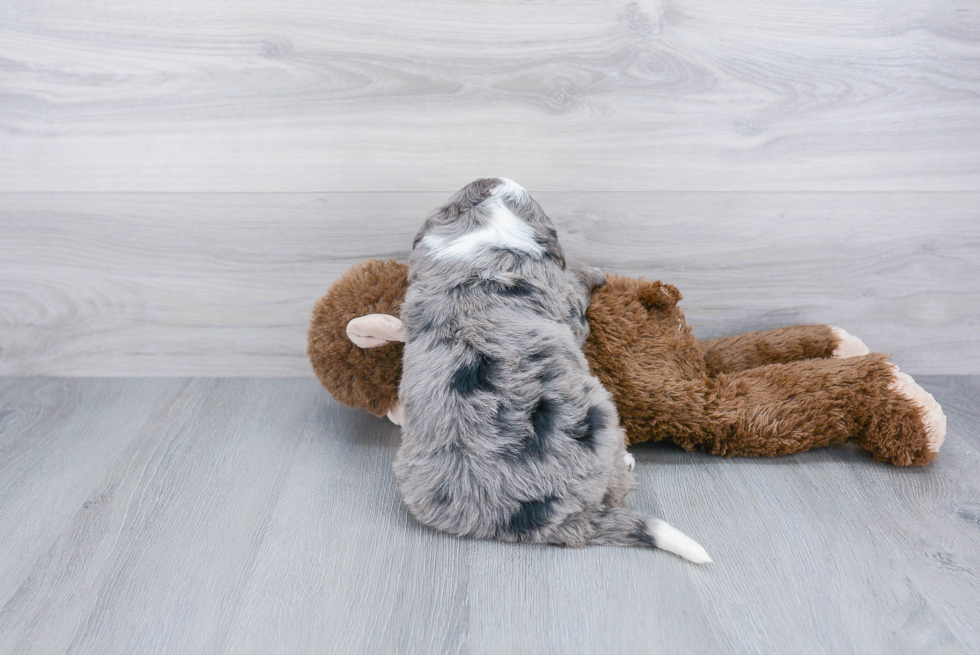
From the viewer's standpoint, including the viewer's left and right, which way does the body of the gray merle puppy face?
facing away from the viewer
